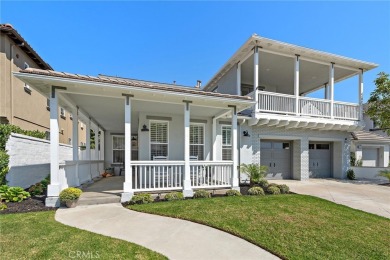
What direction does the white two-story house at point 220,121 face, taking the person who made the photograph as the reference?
facing the viewer

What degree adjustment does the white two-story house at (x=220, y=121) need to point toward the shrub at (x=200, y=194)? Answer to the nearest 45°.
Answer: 0° — it already faces it

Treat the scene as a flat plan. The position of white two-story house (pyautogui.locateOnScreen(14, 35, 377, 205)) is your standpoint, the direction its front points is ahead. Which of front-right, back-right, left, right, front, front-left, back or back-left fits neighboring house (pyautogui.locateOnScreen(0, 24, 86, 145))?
right

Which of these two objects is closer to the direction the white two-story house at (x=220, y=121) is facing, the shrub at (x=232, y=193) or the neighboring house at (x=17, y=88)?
the shrub
